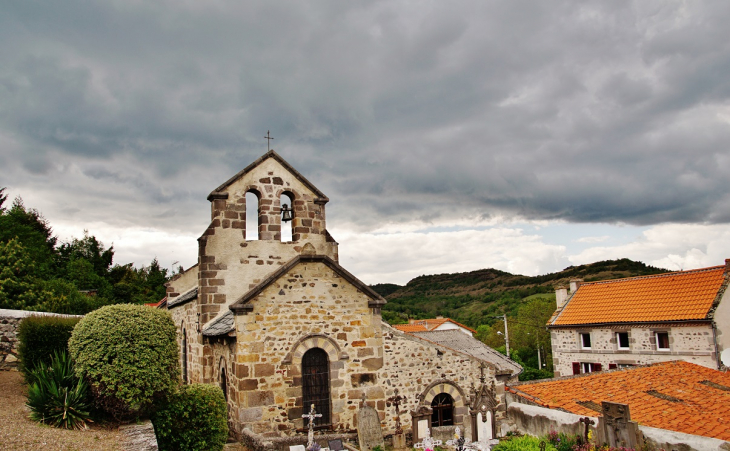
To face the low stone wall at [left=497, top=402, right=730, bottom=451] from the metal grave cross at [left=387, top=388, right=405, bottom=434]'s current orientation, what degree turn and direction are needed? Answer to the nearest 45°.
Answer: approximately 45° to its left

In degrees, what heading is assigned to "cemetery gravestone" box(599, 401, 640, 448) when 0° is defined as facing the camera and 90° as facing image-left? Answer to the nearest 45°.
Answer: approximately 0°

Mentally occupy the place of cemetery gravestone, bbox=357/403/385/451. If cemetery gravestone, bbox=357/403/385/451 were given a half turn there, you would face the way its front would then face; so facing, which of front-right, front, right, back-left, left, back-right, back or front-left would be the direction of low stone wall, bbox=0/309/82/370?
left

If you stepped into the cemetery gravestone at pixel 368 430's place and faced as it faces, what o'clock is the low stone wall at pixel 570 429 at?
The low stone wall is roughly at 10 o'clock from the cemetery gravestone.

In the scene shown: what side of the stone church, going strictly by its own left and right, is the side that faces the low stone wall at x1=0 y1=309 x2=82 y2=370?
right
